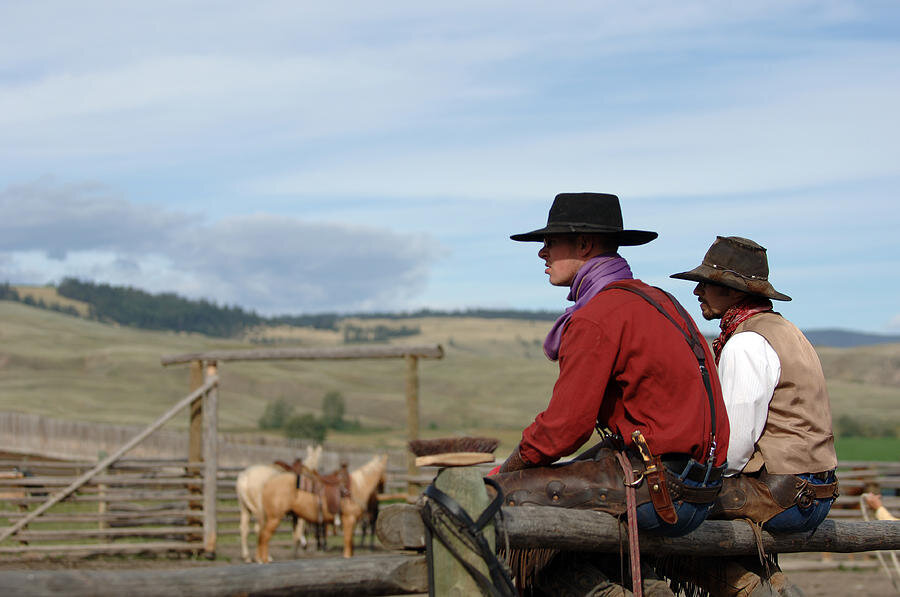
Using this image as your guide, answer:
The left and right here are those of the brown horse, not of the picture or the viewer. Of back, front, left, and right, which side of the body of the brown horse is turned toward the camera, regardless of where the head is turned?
right

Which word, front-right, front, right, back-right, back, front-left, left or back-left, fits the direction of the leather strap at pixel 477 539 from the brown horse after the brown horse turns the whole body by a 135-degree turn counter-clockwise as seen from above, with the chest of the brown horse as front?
back-left

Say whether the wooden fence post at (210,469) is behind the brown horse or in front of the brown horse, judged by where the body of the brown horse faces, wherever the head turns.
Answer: behind

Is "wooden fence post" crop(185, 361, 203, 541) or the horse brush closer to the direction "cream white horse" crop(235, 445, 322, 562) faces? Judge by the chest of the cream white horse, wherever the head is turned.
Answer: the horse brush

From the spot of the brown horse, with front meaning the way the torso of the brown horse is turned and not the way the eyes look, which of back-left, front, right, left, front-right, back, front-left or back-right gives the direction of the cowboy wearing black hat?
right

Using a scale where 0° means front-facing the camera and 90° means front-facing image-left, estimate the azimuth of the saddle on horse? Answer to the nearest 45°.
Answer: approximately 270°

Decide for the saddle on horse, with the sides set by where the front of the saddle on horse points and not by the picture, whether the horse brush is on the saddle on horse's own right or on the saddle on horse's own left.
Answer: on the saddle on horse's own right

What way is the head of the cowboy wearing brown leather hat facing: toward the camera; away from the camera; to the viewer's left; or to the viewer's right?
to the viewer's left

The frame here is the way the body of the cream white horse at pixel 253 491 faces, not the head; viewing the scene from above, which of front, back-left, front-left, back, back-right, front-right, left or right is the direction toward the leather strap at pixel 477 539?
right

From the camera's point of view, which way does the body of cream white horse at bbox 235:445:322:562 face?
to the viewer's right

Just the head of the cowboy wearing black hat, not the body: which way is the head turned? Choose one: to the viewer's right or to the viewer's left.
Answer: to the viewer's left
